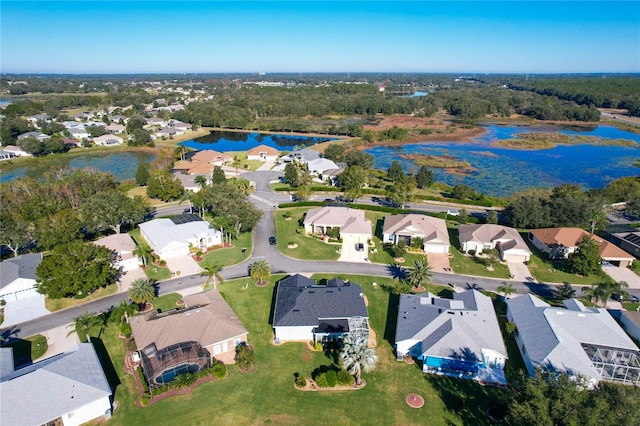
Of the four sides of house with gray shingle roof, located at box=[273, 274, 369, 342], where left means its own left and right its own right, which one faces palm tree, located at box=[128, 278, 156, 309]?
left

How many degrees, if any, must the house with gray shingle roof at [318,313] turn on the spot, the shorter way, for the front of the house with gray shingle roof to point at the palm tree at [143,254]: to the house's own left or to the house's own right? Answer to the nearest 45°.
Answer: approximately 45° to the house's own left

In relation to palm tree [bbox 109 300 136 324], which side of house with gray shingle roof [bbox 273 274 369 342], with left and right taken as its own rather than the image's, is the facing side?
left

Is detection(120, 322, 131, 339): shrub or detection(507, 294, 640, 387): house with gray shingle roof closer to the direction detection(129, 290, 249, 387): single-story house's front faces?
the shrub

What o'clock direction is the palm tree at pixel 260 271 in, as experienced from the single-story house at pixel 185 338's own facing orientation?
The palm tree is roughly at 3 o'clock from the single-story house.

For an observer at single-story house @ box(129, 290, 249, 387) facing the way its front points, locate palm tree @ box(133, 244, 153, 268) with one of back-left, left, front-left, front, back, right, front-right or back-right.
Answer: front-right

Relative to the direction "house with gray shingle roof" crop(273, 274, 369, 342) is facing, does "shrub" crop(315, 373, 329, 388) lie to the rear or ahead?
to the rear

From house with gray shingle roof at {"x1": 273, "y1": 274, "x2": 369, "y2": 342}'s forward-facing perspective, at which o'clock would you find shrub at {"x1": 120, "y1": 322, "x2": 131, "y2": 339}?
The shrub is roughly at 9 o'clock from the house with gray shingle roof.

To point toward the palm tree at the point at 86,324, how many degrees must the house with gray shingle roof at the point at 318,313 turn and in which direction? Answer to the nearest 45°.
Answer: approximately 90° to its left

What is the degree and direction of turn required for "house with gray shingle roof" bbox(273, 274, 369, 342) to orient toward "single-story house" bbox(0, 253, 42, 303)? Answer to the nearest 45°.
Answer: approximately 90° to its left

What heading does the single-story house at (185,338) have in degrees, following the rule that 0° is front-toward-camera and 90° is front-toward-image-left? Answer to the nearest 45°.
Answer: approximately 135°

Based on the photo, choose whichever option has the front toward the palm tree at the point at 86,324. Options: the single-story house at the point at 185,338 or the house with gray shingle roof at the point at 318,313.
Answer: the single-story house

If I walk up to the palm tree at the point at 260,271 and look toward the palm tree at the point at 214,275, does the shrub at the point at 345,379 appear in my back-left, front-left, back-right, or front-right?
back-left

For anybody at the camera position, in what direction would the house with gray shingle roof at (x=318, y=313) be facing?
facing away from the viewer

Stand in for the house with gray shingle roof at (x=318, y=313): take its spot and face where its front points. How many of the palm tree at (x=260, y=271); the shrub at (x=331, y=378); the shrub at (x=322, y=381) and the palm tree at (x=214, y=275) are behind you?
2
